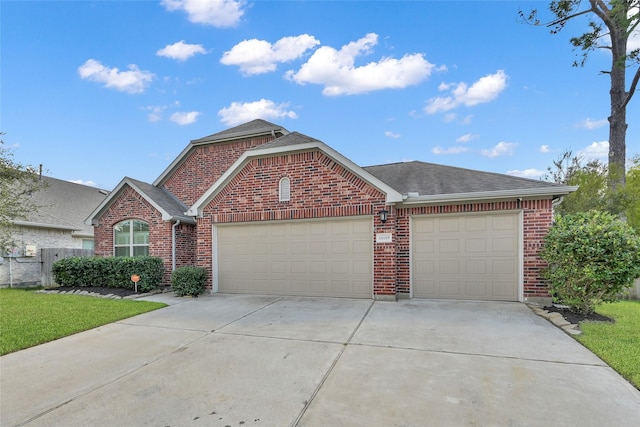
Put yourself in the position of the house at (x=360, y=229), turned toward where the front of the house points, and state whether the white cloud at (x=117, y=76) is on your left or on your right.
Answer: on your right

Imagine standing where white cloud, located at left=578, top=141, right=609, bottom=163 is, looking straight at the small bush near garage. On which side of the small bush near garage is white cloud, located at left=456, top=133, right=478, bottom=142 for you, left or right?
right

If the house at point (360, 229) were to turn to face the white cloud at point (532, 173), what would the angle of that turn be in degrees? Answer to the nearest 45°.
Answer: approximately 135° to its left

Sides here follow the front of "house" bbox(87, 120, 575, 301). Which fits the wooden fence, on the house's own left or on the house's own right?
on the house's own right

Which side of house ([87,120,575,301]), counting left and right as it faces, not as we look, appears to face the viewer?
front

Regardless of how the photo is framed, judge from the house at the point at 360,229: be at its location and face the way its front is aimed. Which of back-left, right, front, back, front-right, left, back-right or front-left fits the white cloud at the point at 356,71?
back

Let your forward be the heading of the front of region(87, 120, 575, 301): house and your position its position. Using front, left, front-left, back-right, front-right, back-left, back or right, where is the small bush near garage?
right

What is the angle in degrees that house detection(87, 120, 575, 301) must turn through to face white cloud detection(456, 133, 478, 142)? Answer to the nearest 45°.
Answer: approximately 135° to its left

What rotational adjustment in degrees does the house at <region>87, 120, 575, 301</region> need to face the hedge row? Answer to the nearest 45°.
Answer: approximately 90° to its right

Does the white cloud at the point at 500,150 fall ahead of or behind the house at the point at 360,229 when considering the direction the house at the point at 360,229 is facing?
behind
